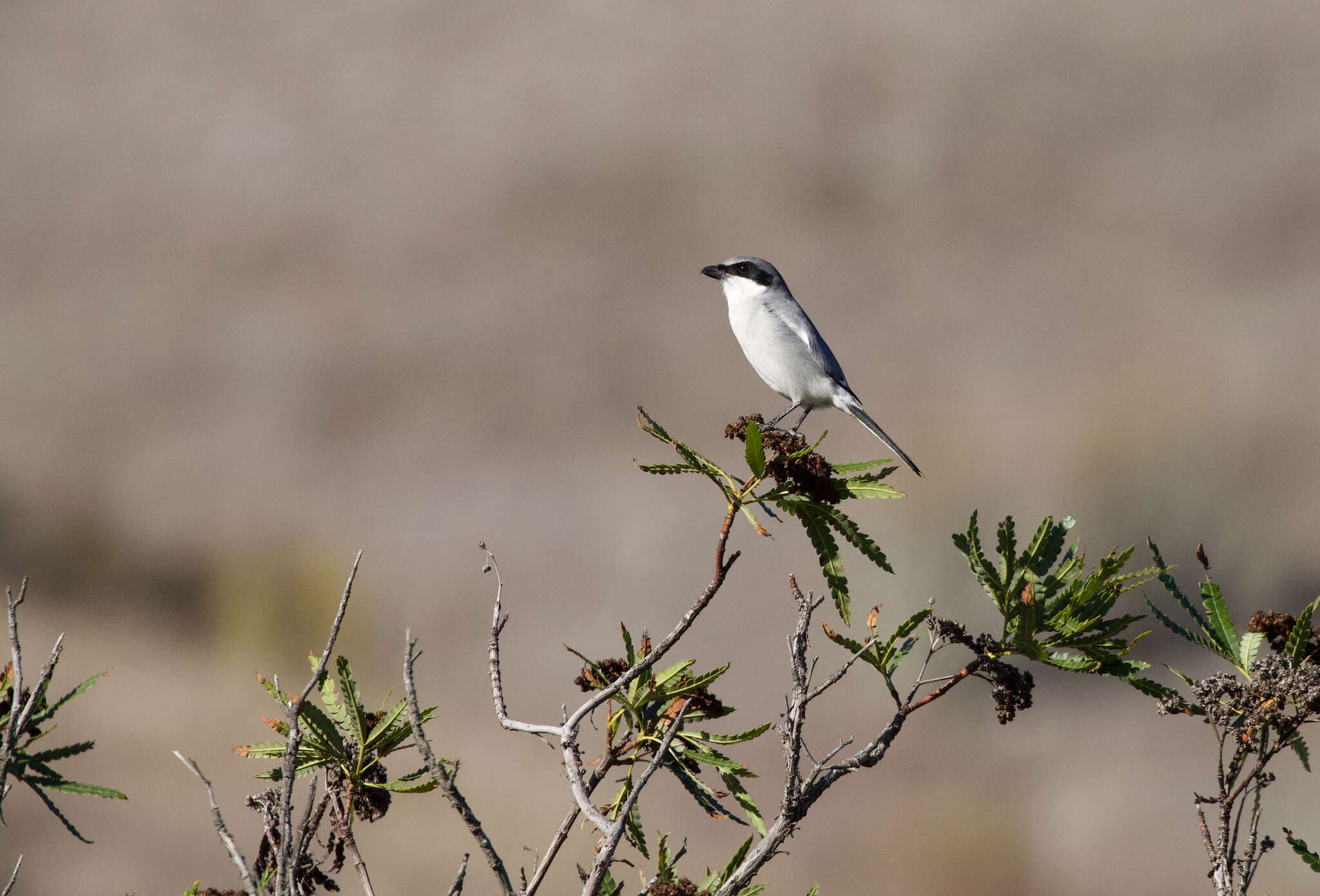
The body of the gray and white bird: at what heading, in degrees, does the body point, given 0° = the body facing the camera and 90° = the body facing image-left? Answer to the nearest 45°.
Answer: approximately 90°
